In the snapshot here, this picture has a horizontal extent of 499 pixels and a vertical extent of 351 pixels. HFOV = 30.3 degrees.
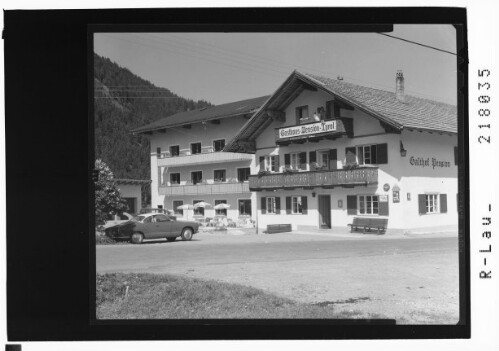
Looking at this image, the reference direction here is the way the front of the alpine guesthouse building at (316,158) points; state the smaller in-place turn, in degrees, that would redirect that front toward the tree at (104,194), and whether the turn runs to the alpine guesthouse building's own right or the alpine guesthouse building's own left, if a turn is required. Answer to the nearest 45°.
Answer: approximately 45° to the alpine guesthouse building's own right

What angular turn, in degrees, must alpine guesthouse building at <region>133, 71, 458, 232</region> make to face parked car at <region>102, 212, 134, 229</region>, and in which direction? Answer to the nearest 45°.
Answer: approximately 45° to its right

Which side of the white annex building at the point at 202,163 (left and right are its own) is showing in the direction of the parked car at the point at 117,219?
front
